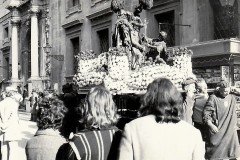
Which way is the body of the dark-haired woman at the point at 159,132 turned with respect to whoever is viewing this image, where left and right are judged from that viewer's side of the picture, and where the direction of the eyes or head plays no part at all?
facing away from the viewer

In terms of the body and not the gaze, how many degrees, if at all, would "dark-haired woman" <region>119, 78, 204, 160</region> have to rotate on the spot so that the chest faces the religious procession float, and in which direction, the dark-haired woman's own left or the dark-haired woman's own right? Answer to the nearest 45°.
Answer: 0° — they already face it

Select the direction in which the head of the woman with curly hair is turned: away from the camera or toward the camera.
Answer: away from the camera

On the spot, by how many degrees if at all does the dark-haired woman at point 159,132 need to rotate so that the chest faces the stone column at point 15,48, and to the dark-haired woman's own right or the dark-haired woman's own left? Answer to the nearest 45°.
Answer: approximately 45° to the dark-haired woman's own left

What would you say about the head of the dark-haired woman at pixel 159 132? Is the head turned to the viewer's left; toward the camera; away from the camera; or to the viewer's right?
away from the camera

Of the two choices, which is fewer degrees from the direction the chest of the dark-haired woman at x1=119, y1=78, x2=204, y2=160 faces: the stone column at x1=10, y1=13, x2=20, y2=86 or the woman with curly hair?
the stone column
